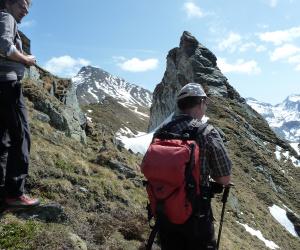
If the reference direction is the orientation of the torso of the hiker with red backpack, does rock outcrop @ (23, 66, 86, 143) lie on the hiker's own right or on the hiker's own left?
on the hiker's own left

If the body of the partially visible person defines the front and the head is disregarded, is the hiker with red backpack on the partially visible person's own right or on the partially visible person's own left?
on the partially visible person's own right

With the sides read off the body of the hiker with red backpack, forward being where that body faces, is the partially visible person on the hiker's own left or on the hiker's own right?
on the hiker's own left

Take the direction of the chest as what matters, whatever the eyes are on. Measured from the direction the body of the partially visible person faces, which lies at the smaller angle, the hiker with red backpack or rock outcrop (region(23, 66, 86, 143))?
the hiker with red backpack

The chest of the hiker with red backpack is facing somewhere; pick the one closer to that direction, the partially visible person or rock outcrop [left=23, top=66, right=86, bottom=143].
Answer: the rock outcrop

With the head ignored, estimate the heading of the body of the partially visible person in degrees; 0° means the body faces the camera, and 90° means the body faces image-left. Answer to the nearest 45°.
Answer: approximately 270°

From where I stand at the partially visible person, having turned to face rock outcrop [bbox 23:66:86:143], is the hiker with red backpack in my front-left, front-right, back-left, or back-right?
back-right

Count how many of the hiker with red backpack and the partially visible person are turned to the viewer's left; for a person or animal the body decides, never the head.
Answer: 0

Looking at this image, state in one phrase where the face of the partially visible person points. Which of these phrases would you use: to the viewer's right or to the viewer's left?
to the viewer's right

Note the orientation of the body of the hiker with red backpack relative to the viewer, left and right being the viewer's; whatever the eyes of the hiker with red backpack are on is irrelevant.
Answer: facing away from the viewer and to the right of the viewer
